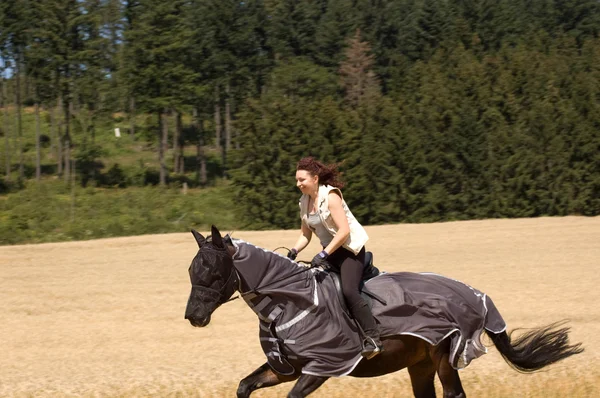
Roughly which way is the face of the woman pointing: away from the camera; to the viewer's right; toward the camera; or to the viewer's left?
to the viewer's left

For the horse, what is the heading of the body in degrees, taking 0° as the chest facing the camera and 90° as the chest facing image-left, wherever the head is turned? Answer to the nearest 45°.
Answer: approximately 90°
